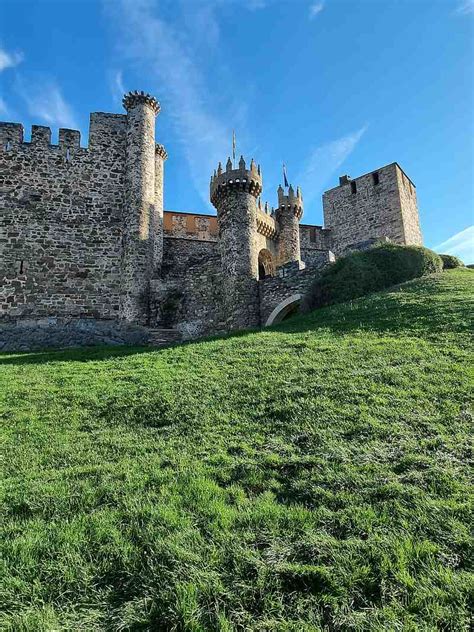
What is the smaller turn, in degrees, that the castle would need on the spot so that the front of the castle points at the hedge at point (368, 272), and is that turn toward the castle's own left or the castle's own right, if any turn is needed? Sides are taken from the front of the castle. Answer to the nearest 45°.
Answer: approximately 45° to the castle's own left

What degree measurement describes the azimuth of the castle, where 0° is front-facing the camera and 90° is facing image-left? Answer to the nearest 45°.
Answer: approximately 315°

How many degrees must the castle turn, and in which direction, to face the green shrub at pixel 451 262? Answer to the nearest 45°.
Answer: approximately 45° to its left
